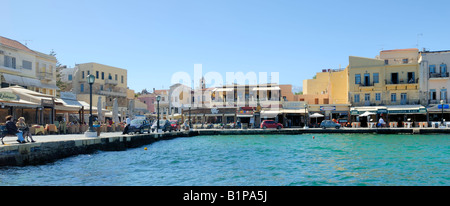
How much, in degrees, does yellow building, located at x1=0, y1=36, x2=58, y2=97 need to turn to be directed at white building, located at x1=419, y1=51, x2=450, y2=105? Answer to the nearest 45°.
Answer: approximately 45° to its left

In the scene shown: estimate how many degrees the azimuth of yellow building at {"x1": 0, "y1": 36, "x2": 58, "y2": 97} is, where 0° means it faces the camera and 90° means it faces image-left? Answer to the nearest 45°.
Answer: approximately 315°

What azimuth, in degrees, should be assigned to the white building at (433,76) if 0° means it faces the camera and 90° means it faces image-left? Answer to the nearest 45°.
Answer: approximately 0°

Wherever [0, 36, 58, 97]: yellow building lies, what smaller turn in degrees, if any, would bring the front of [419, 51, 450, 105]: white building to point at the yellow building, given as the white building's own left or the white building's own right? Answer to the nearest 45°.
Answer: approximately 45° to the white building's own right

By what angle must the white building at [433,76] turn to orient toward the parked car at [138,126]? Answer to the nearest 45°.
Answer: approximately 45° to its right
